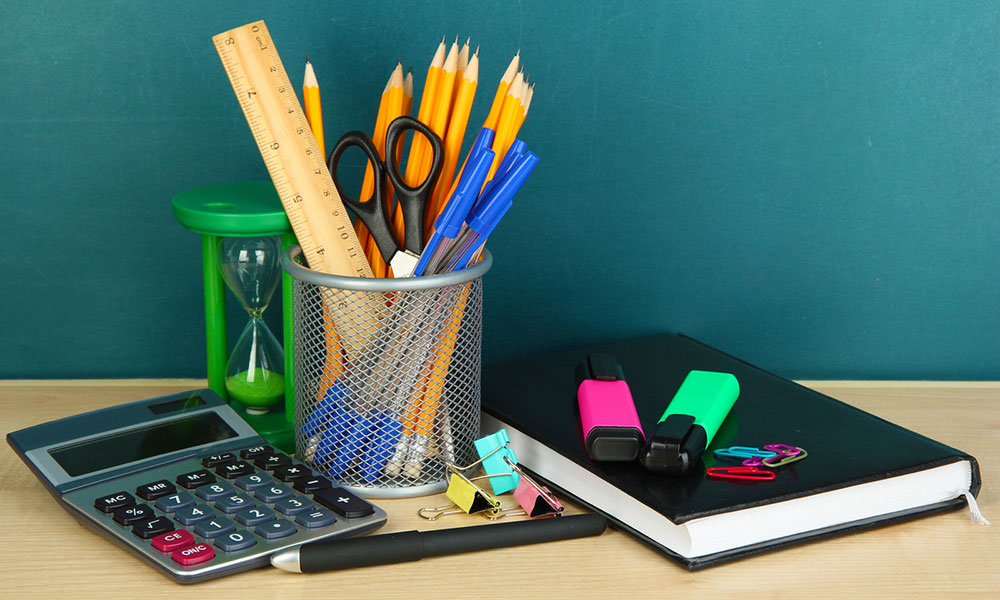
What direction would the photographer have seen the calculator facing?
facing the viewer and to the right of the viewer
